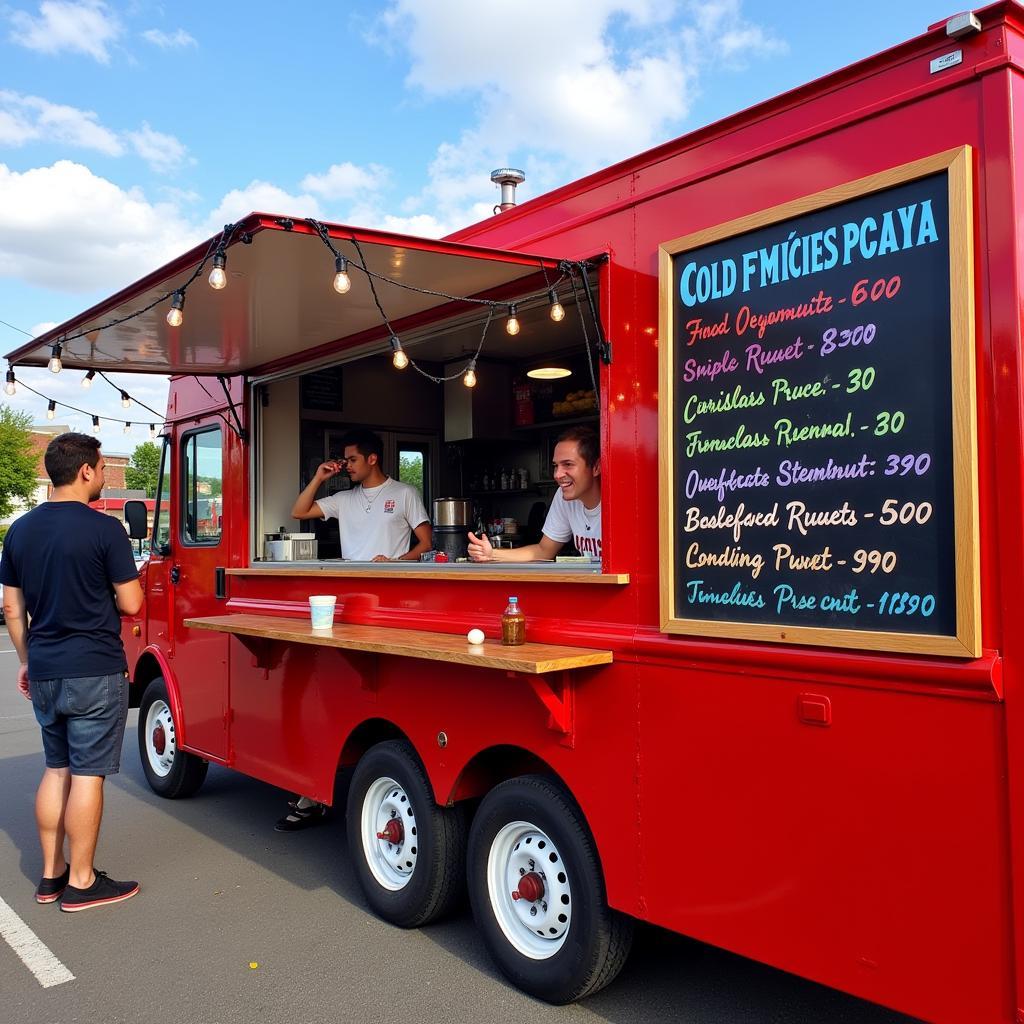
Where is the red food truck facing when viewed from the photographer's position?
facing away from the viewer and to the left of the viewer

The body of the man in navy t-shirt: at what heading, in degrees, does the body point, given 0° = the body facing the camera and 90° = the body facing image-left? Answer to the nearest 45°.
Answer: approximately 225°

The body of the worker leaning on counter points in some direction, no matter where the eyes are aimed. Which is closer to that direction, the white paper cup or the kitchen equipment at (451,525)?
the white paper cup

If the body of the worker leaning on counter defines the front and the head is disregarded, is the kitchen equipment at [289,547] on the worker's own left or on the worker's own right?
on the worker's own right

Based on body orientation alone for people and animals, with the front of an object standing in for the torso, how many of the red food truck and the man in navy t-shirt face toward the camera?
0

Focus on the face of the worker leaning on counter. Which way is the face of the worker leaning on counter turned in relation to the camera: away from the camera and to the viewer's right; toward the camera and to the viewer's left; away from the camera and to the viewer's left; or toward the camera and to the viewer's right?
toward the camera and to the viewer's left

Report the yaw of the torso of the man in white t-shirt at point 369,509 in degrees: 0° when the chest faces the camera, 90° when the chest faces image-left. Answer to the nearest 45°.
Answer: approximately 45°

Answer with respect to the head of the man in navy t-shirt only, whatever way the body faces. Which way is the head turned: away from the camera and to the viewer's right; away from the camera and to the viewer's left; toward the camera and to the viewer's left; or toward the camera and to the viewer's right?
away from the camera and to the viewer's right

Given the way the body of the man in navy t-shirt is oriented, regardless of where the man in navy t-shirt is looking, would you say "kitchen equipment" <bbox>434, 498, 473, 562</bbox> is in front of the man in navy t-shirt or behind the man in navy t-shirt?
in front

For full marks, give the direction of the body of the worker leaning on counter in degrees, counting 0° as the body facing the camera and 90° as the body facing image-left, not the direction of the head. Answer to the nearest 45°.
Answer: approximately 45°
